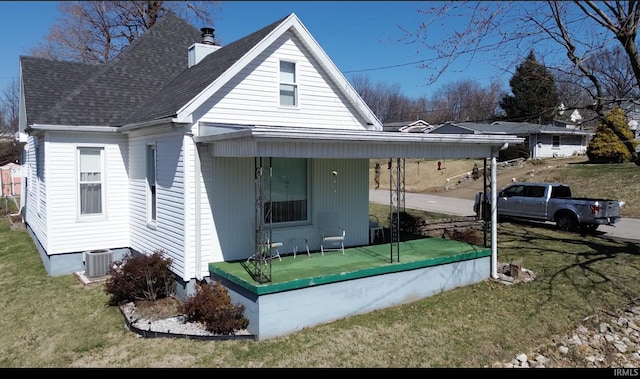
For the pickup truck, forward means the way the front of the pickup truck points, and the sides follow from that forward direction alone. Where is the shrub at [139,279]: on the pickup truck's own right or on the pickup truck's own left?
on the pickup truck's own left

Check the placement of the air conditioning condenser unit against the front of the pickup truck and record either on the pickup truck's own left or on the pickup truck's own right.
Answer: on the pickup truck's own left

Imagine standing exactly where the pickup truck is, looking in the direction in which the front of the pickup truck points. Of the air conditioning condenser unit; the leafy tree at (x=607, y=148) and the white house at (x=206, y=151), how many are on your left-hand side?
2

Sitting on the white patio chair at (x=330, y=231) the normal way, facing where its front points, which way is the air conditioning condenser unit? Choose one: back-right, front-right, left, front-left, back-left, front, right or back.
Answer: back-right

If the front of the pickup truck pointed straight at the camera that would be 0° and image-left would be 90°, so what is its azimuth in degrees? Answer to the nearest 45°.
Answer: approximately 135°

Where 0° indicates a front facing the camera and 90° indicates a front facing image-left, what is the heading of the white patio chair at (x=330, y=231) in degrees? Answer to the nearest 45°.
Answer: approximately 315°
